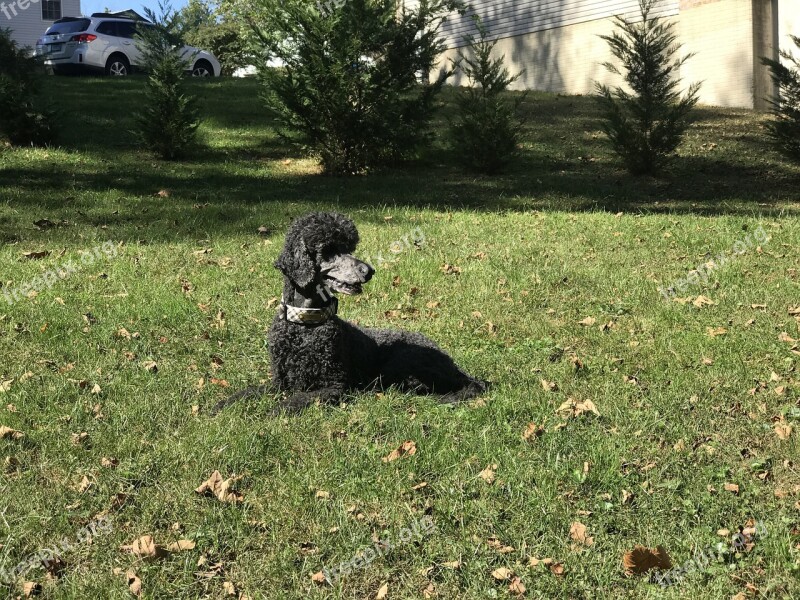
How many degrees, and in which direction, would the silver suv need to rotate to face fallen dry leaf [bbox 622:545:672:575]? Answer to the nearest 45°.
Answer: approximately 135° to its right

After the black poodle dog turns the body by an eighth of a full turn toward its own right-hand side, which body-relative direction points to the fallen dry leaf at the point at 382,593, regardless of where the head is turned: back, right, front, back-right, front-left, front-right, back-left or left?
left

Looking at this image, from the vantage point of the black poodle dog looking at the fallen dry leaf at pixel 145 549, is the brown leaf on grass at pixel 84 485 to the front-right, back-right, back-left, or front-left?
front-right

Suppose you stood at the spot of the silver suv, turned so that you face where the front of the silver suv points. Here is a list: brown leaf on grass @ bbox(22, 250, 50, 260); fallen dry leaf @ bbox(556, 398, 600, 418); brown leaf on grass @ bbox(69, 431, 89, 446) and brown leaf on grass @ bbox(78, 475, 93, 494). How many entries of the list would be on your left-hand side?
0

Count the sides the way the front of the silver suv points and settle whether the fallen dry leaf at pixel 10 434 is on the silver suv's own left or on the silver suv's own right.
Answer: on the silver suv's own right

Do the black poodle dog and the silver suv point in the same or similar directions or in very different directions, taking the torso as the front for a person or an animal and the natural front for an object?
very different directions

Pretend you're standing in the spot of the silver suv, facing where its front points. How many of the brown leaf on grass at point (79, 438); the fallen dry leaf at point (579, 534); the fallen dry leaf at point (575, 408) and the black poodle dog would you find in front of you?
0

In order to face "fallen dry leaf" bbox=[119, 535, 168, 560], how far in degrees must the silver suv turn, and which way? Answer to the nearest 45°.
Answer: approximately 135° to its right

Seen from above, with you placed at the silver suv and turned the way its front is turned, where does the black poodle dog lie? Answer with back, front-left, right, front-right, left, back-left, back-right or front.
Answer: back-right

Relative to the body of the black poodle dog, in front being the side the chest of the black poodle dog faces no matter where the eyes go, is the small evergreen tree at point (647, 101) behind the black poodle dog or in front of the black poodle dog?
behind

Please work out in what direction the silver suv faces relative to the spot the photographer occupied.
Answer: facing away from the viewer and to the right of the viewer

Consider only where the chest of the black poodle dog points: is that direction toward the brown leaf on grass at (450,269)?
no

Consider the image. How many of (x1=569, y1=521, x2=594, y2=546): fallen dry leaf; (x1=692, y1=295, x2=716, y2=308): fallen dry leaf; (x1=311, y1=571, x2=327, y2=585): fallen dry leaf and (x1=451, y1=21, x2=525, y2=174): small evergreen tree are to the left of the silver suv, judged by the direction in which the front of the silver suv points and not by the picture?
0

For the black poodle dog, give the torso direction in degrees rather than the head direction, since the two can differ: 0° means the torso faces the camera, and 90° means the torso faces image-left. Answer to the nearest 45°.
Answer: approximately 45°
